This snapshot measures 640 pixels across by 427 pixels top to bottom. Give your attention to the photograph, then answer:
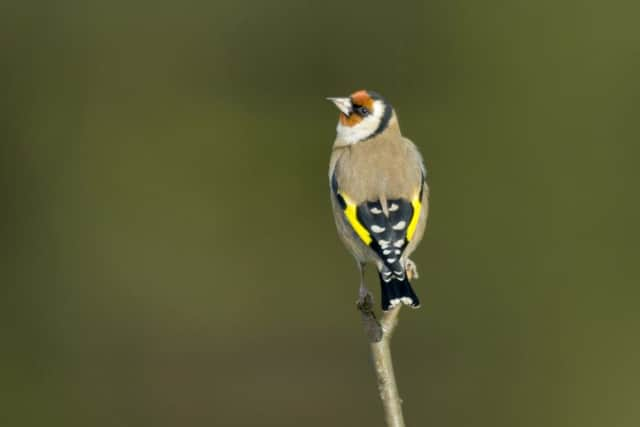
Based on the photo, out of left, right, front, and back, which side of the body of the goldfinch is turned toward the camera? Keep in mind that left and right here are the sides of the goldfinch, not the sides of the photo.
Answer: back
